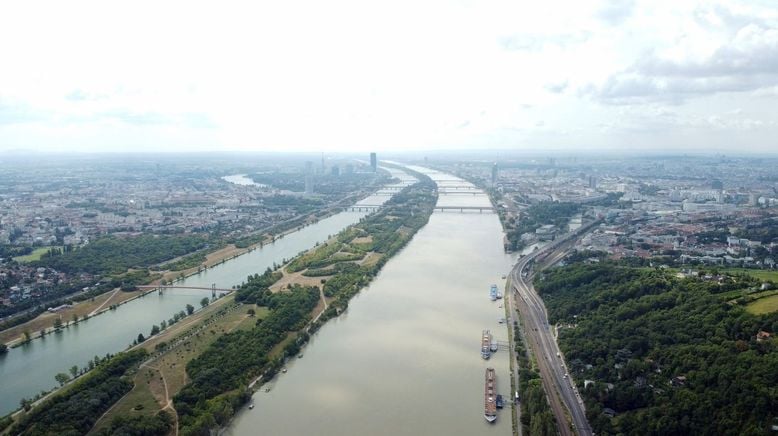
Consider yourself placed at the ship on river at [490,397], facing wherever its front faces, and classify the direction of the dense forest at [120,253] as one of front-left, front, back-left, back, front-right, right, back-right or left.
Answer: back-right

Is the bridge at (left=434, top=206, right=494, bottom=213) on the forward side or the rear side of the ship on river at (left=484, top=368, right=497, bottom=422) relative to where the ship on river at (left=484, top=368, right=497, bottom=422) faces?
on the rear side

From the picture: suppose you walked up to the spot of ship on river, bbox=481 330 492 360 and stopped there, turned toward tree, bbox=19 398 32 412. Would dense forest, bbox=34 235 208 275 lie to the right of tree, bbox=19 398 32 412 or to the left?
right

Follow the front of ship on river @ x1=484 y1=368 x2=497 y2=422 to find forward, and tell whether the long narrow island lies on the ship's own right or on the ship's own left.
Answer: on the ship's own right

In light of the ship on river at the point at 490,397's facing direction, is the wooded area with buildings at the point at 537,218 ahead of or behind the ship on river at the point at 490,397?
behind

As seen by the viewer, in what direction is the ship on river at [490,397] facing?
toward the camera

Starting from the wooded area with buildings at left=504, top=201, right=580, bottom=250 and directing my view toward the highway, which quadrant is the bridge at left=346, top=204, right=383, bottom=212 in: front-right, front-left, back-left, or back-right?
back-right

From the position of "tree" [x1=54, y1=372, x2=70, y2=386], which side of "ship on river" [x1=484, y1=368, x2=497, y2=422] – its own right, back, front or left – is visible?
right
